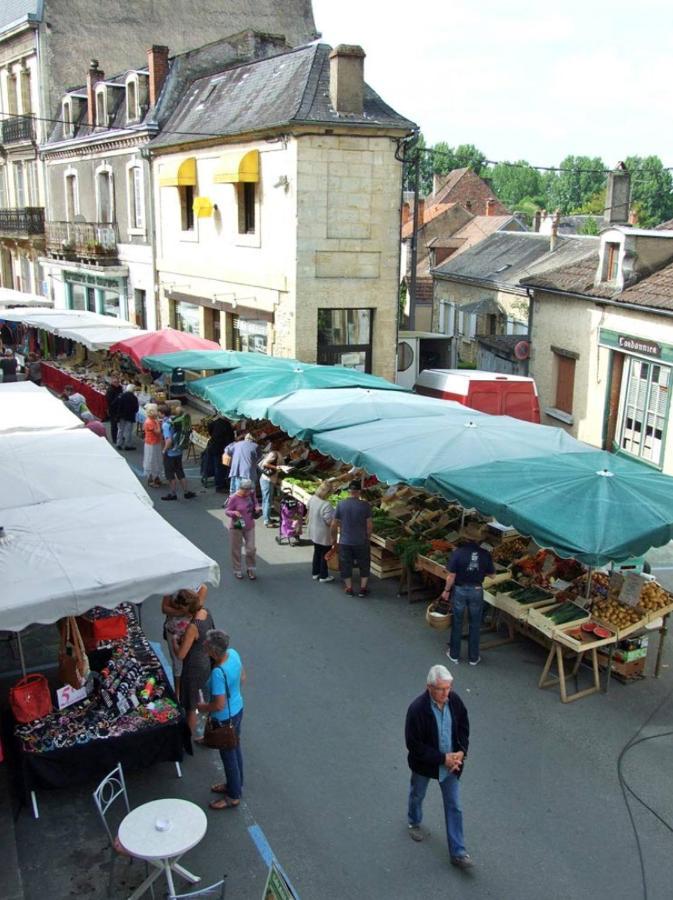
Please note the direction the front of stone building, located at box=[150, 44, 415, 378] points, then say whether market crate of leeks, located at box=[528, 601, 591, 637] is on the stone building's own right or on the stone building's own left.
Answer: on the stone building's own left

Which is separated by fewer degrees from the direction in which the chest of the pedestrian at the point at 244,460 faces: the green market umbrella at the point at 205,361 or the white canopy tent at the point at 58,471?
the green market umbrella

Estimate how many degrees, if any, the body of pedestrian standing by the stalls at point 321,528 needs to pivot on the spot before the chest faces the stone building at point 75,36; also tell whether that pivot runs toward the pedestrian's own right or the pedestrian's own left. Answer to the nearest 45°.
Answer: approximately 45° to the pedestrian's own left

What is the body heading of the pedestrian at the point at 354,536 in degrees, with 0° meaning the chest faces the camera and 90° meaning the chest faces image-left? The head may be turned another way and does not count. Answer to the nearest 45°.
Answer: approximately 180°

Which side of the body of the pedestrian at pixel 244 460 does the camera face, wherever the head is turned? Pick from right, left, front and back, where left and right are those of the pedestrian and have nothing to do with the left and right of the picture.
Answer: back

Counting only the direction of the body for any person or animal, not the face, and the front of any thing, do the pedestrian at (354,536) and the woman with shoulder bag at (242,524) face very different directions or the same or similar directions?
very different directions

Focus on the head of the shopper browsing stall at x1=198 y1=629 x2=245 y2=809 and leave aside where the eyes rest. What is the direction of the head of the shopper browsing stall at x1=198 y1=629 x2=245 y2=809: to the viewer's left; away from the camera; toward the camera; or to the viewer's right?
to the viewer's left

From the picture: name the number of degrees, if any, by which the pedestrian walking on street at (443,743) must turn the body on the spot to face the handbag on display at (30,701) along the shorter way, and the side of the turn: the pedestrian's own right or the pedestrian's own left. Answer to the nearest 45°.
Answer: approximately 135° to the pedestrian's own right

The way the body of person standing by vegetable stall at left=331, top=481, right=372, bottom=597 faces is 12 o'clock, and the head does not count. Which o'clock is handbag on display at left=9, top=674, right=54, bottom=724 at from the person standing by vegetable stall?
The handbag on display is roughly at 7 o'clock from the person standing by vegetable stall.

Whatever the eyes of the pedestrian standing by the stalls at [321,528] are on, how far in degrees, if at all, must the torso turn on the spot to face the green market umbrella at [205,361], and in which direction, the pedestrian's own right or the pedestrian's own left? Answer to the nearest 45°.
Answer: approximately 45° to the pedestrian's own left

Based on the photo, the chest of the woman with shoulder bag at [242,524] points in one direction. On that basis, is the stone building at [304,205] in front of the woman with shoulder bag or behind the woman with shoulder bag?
behind
